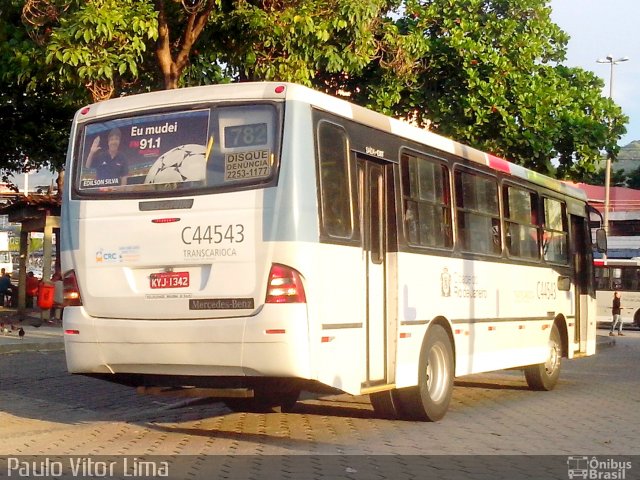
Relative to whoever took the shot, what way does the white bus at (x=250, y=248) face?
facing away from the viewer and to the right of the viewer

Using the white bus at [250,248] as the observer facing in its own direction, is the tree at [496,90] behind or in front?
in front

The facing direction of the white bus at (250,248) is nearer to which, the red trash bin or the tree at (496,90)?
the tree

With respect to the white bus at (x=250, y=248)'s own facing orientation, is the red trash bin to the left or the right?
on its left

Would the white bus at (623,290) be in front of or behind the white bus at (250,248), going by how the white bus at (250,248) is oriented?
in front

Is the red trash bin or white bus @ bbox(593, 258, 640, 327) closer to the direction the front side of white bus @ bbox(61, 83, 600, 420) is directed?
the white bus
